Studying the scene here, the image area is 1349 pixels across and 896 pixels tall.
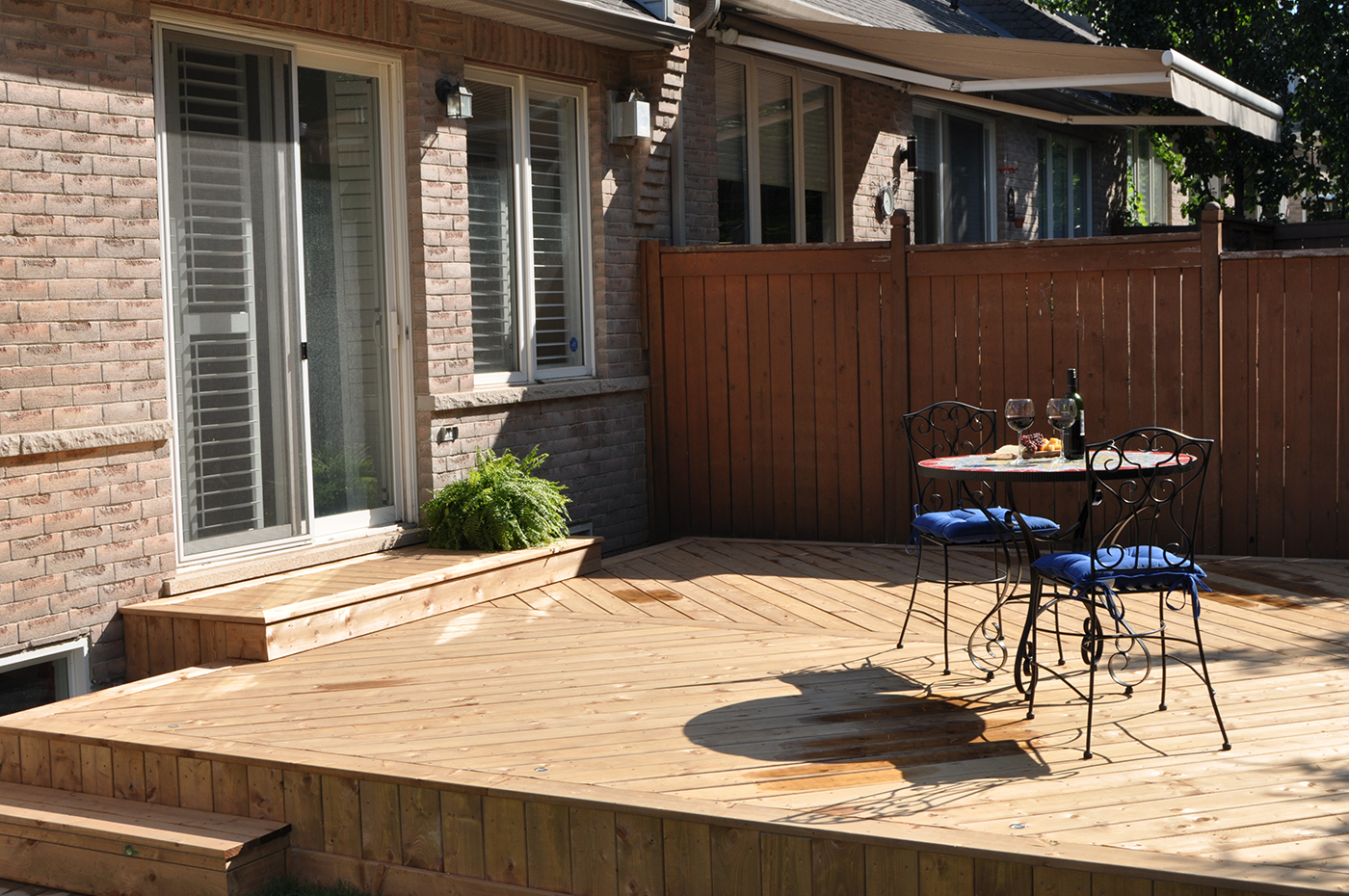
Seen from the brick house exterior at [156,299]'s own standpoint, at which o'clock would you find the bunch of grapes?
The bunch of grapes is roughly at 11 o'clock from the brick house exterior.

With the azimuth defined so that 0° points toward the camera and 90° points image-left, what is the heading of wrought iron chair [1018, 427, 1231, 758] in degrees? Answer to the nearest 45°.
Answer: approximately 135°

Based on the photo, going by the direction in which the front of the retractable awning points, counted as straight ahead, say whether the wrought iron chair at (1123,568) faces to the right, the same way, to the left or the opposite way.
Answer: the opposite way

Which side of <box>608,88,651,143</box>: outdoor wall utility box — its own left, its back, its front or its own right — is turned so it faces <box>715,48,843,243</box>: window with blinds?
left

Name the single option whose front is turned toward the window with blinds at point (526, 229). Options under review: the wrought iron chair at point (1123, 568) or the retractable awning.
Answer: the wrought iron chair

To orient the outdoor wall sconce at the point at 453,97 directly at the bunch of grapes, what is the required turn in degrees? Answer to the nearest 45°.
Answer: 0° — it already faces it

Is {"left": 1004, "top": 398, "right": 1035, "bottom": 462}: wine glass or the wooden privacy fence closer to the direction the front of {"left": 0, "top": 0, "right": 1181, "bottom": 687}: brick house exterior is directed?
the wine glass
